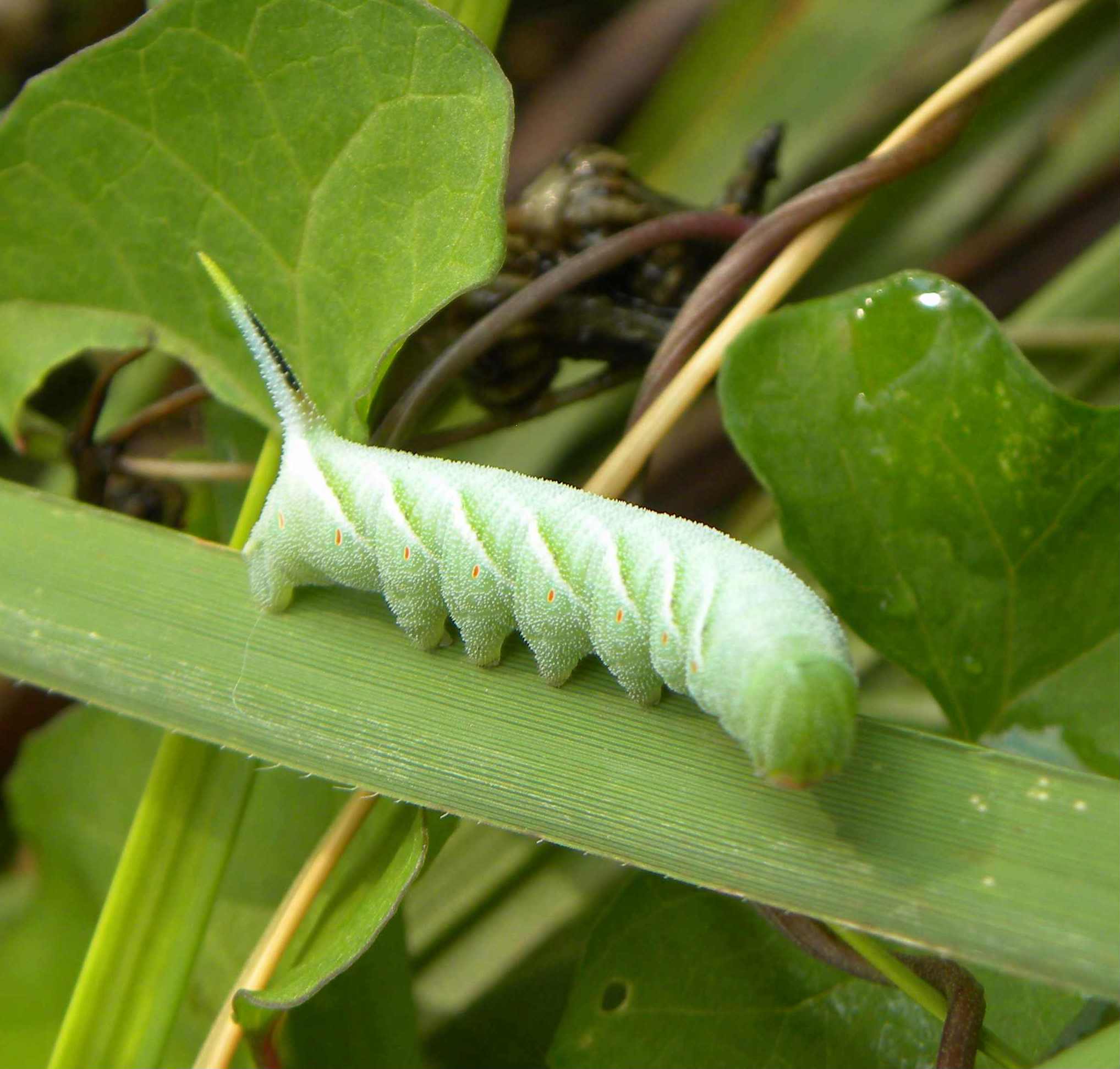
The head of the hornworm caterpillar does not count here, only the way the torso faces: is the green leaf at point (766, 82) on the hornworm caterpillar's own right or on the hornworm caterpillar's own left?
on the hornworm caterpillar's own left

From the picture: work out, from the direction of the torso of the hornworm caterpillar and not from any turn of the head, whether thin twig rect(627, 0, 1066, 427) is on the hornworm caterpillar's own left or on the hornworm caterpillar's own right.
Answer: on the hornworm caterpillar's own left

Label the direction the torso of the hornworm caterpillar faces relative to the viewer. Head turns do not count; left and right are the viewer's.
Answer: facing the viewer and to the right of the viewer

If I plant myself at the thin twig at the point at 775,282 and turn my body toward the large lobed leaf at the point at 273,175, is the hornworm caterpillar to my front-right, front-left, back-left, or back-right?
front-left
